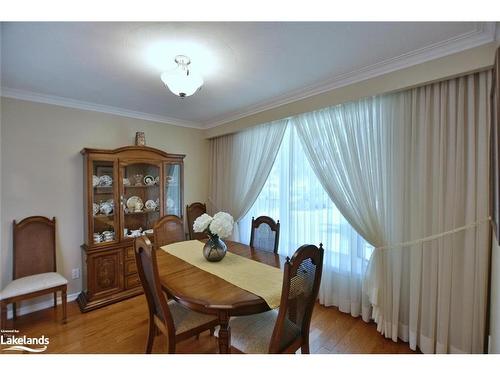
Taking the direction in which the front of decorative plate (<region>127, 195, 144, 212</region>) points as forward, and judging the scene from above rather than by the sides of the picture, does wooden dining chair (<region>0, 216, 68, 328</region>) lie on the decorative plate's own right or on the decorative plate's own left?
on the decorative plate's own right

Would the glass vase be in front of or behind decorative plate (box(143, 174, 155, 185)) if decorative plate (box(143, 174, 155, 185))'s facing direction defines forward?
in front

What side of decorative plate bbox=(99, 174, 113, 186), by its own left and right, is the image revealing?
front

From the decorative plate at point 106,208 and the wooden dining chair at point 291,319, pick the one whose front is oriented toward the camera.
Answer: the decorative plate

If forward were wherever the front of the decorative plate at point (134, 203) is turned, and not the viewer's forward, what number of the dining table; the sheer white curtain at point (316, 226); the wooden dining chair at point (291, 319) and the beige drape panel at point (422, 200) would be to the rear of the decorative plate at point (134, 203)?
0

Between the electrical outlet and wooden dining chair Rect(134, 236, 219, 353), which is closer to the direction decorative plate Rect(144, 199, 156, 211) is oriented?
the wooden dining chair

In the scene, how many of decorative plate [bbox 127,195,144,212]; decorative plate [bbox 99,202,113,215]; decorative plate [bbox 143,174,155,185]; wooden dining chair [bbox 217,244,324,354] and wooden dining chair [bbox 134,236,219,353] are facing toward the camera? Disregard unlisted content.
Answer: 3

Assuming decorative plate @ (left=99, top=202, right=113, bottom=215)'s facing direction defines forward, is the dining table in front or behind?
in front

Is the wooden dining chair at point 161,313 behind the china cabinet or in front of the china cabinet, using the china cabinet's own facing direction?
in front

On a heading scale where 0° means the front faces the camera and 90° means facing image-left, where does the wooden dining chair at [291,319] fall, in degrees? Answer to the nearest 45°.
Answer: approximately 135°

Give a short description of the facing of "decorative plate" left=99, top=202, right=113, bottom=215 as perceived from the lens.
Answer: facing the viewer

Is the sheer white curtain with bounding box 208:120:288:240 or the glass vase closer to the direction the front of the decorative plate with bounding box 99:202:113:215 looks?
the glass vase

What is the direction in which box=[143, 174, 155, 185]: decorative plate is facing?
toward the camera

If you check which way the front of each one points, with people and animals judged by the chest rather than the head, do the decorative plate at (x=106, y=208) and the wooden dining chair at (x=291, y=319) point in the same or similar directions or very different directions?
very different directions

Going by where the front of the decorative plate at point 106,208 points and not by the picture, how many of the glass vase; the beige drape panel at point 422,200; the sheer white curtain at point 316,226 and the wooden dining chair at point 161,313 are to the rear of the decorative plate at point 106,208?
0

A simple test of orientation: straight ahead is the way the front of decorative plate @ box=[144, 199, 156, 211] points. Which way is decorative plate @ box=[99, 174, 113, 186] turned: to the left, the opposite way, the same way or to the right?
the same way
